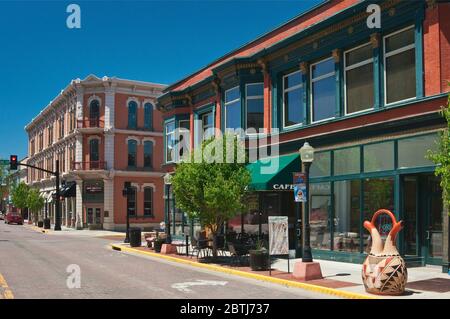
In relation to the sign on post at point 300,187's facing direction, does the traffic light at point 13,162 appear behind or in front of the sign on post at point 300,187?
behind

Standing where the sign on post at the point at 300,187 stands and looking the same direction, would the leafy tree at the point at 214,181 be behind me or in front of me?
behind

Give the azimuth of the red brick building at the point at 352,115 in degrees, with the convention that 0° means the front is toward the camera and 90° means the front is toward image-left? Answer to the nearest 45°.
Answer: approximately 45°

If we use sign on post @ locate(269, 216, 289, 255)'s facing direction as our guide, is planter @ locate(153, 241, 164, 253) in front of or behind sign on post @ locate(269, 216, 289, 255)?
behind

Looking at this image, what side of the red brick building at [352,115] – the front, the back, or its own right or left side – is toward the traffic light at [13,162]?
right

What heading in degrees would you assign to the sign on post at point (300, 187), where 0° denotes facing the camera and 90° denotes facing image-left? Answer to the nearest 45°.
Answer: approximately 0°
